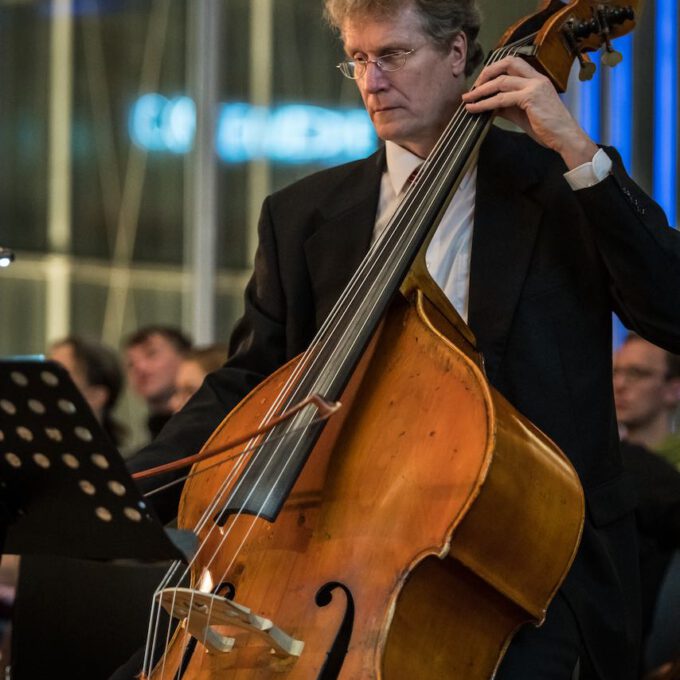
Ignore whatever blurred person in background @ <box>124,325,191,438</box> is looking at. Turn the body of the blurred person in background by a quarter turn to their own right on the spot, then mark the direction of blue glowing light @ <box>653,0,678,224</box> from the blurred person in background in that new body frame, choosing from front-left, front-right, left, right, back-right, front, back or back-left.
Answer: back-right

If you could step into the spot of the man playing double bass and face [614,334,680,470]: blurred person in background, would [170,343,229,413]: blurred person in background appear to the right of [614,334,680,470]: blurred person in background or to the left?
left

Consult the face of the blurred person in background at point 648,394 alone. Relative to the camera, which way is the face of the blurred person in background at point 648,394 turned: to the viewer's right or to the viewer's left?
to the viewer's left

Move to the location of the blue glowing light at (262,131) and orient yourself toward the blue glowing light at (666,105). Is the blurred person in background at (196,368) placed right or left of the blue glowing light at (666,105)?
right

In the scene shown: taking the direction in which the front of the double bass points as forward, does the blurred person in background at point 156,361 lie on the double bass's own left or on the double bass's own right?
on the double bass's own right

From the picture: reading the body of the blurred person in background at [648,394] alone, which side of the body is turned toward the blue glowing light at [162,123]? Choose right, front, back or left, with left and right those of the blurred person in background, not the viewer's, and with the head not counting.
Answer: right

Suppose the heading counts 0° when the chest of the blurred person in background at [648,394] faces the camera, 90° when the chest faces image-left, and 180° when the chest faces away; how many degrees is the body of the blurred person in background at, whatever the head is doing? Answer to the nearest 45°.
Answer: approximately 45°
